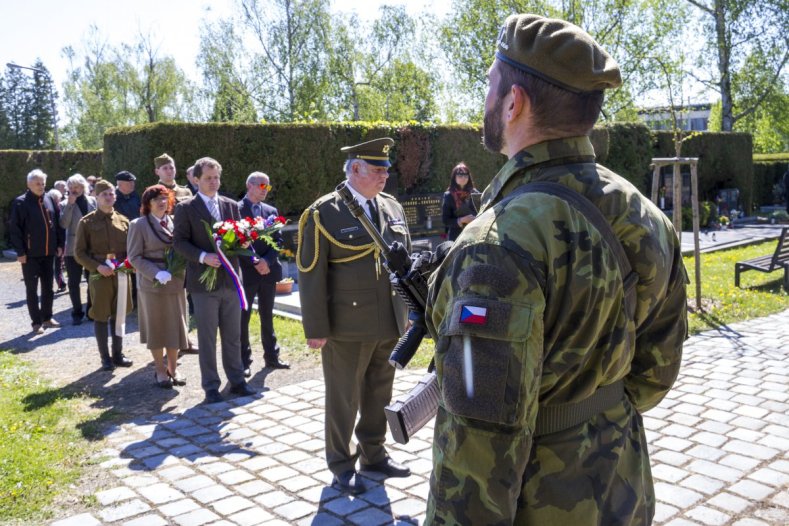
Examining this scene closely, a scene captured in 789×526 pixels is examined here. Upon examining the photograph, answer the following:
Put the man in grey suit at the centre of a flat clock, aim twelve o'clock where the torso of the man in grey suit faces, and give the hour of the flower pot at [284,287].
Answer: The flower pot is roughly at 8 o'clock from the man in grey suit.

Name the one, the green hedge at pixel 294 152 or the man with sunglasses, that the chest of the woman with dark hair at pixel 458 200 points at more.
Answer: the man with sunglasses

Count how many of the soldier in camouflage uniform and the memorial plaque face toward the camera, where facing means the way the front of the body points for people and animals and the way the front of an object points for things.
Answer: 1

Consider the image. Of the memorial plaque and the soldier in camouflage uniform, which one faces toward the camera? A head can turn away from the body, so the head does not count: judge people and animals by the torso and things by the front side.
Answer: the memorial plaque

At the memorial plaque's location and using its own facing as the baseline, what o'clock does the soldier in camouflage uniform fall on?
The soldier in camouflage uniform is roughly at 12 o'clock from the memorial plaque.

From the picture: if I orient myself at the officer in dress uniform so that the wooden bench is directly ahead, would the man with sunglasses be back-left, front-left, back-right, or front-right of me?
front-left

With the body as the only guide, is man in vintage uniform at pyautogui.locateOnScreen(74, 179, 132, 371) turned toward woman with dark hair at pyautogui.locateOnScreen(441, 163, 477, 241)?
no

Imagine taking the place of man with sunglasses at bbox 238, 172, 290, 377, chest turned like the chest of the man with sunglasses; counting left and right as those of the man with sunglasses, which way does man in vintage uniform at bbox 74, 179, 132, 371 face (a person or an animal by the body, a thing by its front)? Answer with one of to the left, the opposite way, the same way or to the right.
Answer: the same way

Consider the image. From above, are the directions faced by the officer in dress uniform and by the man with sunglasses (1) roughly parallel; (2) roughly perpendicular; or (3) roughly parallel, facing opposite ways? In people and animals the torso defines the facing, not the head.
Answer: roughly parallel

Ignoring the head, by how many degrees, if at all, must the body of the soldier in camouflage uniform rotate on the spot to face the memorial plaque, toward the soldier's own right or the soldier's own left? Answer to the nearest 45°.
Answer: approximately 45° to the soldier's own right

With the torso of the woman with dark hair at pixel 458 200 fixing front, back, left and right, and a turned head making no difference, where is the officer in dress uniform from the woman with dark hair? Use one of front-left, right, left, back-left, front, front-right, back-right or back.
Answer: front

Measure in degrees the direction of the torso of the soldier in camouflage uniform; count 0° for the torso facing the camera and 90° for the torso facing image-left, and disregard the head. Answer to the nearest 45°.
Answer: approximately 135°

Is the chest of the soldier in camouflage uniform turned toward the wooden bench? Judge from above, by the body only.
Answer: no

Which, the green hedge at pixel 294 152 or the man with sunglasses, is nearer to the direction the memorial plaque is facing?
the man with sunglasses

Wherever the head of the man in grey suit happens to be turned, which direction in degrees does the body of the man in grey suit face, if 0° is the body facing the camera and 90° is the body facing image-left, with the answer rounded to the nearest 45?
approximately 315°

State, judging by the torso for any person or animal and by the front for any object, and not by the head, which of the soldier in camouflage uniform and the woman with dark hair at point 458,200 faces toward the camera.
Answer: the woman with dark hair

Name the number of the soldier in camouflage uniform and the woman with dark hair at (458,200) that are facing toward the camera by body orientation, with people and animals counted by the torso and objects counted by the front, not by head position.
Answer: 1

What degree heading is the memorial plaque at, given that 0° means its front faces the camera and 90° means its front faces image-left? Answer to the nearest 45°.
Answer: approximately 0°
